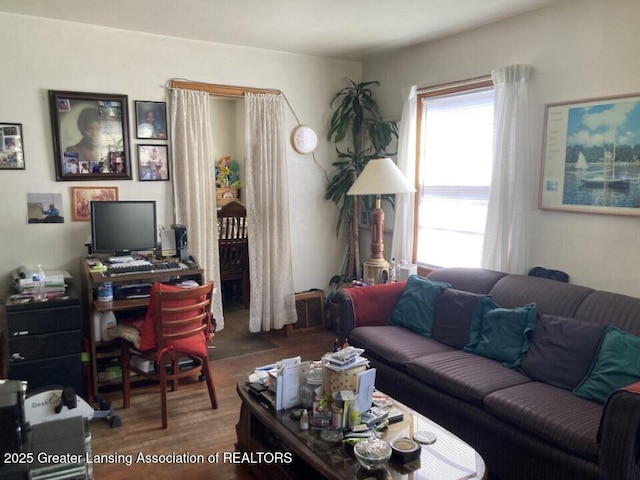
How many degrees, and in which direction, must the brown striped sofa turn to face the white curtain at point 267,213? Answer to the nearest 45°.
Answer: approximately 90° to its right

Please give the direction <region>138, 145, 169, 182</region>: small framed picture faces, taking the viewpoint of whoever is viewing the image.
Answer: facing the viewer

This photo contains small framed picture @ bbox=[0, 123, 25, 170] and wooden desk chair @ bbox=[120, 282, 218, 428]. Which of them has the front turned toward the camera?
the small framed picture

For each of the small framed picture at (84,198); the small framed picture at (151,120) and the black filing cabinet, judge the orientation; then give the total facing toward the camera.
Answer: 3

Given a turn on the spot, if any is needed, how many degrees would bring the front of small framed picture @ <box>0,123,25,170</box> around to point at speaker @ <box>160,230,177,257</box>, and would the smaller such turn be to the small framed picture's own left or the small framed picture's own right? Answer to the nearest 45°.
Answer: approximately 45° to the small framed picture's own left

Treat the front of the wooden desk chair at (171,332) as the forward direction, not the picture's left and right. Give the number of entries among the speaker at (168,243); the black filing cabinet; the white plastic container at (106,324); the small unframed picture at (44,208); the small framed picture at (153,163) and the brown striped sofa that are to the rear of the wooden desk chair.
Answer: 1

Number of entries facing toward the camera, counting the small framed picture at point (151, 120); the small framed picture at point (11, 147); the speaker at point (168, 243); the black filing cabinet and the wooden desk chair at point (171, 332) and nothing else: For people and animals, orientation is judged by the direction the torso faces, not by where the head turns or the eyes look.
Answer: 4

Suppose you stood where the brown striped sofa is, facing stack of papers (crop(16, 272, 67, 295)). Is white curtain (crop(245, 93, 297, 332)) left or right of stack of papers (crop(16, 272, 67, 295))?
right

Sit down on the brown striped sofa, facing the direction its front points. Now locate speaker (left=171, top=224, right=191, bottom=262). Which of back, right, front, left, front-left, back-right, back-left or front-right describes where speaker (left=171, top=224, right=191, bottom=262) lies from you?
front-right

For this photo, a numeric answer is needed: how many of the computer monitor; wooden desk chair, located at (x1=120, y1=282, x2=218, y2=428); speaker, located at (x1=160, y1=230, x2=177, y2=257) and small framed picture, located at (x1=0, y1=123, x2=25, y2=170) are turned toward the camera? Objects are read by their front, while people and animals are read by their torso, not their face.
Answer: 3

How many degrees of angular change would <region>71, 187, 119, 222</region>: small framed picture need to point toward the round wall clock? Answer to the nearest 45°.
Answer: approximately 90° to its left

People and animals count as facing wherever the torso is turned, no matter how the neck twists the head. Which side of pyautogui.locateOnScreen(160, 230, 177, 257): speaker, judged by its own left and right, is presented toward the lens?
front

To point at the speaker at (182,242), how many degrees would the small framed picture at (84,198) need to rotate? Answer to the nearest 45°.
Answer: approximately 45° to its left

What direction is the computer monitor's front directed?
toward the camera

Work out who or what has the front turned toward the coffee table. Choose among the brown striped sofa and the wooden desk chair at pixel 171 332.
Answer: the brown striped sofa

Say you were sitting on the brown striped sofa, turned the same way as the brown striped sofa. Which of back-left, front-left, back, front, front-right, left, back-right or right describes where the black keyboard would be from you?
front-right

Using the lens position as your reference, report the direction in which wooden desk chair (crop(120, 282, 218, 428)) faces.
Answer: facing away from the viewer and to the left of the viewer

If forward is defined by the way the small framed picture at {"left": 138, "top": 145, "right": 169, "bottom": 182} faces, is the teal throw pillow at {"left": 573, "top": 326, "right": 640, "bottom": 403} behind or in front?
in front

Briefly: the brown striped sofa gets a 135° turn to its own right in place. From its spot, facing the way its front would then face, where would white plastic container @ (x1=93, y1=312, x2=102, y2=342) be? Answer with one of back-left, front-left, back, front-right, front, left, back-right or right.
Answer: left

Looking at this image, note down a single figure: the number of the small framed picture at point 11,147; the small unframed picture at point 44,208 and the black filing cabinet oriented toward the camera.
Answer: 3
